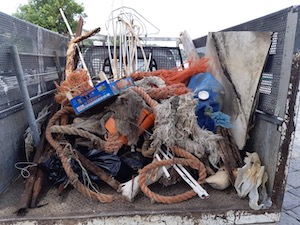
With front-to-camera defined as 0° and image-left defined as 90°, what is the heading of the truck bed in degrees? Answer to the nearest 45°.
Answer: approximately 180°

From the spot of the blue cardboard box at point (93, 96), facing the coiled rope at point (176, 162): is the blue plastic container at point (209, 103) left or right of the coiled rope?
left
